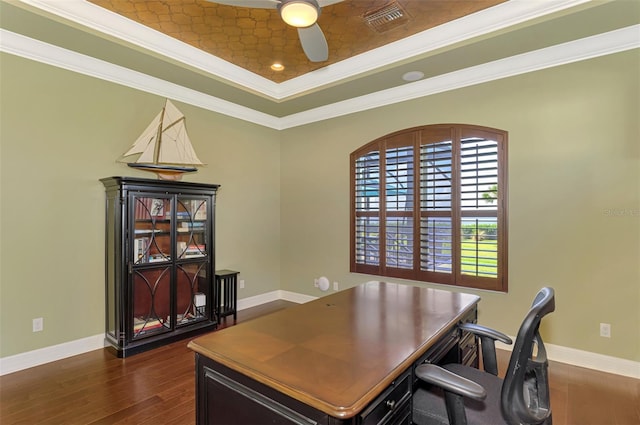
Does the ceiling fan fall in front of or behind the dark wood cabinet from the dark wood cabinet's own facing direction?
in front

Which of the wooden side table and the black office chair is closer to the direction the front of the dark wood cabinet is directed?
the black office chair

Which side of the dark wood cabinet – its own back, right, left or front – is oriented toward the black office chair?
front

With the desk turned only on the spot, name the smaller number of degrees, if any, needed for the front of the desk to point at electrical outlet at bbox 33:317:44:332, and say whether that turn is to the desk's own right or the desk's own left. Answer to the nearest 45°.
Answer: approximately 180°

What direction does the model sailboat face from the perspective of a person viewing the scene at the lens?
facing to the left of the viewer

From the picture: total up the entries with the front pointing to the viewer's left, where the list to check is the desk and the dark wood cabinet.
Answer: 0

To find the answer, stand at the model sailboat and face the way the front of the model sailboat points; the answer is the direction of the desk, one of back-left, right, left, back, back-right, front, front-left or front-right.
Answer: left

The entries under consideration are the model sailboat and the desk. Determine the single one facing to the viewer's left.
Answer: the model sailboat

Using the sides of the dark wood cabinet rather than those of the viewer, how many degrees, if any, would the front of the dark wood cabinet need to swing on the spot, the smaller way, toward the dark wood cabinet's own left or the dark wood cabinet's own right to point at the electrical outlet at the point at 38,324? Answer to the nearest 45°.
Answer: approximately 135° to the dark wood cabinet's own right
